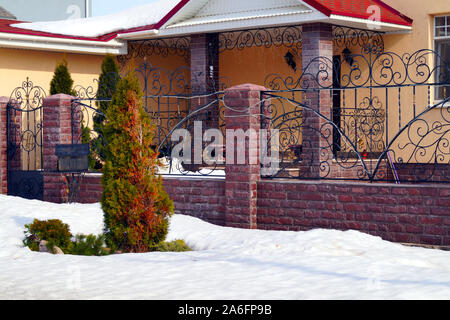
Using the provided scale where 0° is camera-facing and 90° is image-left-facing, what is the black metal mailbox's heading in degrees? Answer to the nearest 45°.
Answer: approximately 0°

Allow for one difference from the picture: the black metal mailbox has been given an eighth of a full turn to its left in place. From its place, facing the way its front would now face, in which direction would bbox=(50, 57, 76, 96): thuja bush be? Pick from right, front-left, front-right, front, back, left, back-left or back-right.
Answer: back-left

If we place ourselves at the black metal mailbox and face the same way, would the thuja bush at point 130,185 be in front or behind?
in front

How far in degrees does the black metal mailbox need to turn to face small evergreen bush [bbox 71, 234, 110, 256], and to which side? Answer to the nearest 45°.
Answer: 0° — it already faces it

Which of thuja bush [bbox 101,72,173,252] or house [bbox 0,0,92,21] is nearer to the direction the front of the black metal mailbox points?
the thuja bush

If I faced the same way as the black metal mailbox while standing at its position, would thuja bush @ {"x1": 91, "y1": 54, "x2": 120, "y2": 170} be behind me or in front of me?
behind

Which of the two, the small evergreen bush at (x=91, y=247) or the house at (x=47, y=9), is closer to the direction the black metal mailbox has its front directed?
the small evergreen bush

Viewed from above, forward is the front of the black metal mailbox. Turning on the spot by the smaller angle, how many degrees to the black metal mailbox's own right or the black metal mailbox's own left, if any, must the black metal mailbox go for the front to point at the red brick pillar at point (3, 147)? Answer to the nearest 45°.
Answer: approximately 135° to the black metal mailbox's own right

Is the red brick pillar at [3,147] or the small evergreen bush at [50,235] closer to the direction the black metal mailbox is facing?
the small evergreen bush

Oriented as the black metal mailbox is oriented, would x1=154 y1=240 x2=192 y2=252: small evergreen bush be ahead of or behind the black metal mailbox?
ahead
